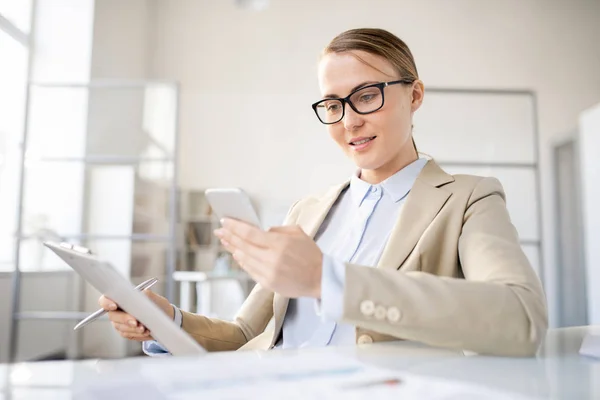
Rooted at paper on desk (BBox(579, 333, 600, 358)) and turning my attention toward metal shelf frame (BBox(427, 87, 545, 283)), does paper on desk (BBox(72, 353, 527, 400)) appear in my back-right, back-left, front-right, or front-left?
back-left

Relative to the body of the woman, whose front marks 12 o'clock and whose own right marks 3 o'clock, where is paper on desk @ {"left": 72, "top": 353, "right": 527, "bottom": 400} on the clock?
The paper on desk is roughly at 11 o'clock from the woman.

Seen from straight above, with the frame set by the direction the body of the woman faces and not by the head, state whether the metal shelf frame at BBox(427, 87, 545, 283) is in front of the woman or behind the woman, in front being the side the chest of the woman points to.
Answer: behind

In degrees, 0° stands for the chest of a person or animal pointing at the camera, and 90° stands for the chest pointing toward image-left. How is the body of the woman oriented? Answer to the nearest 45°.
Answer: approximately 45°
